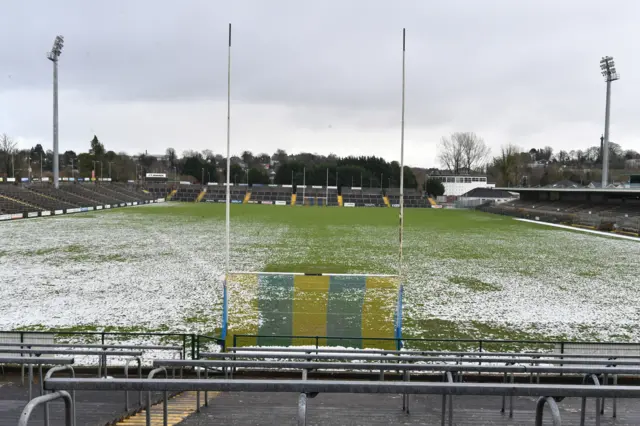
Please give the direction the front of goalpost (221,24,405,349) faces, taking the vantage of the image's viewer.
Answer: facing away from the viewer

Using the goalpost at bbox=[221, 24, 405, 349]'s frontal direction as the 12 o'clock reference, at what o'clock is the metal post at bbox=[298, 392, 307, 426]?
The metal post is roughly at 6 o'clock from the goalpost.

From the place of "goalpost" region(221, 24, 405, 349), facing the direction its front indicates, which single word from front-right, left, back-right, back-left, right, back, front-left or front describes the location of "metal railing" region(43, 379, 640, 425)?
back

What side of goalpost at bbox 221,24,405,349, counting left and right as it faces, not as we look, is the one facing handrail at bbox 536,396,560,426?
back
